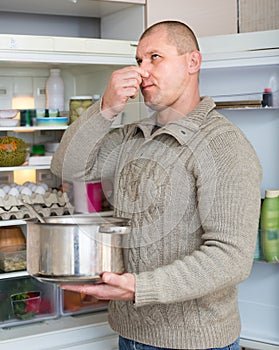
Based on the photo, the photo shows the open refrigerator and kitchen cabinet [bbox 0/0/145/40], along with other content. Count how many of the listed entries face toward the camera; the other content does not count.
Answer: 2

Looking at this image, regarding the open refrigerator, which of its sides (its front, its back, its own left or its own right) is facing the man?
front

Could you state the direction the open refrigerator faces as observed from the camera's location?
facing the viewer

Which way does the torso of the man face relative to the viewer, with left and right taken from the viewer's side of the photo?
facing the viewer and to the left of the viewer

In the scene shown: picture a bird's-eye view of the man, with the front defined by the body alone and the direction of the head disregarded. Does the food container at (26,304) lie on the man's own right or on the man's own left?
on the man's own right

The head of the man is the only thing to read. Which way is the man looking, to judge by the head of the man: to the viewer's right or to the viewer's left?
to the viewer's left

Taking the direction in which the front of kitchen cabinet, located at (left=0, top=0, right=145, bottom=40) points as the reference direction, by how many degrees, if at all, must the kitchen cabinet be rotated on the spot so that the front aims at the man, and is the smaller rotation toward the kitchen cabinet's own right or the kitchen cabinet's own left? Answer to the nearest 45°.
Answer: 0° — it already faces them

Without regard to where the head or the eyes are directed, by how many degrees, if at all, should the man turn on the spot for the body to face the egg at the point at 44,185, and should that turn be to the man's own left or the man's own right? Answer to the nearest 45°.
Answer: approximately 90° to the man's own right

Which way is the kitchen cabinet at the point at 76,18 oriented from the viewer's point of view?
toward the camera
